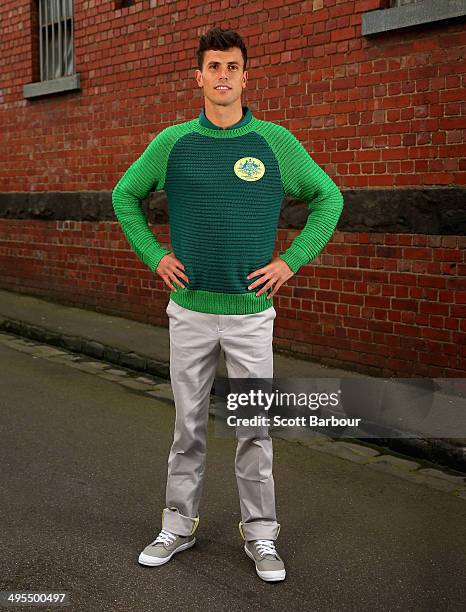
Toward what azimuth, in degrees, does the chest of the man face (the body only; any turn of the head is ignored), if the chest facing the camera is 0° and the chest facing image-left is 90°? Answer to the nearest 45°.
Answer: approximately 0°
